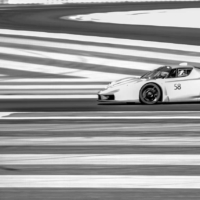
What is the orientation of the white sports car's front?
to the viewer's left
